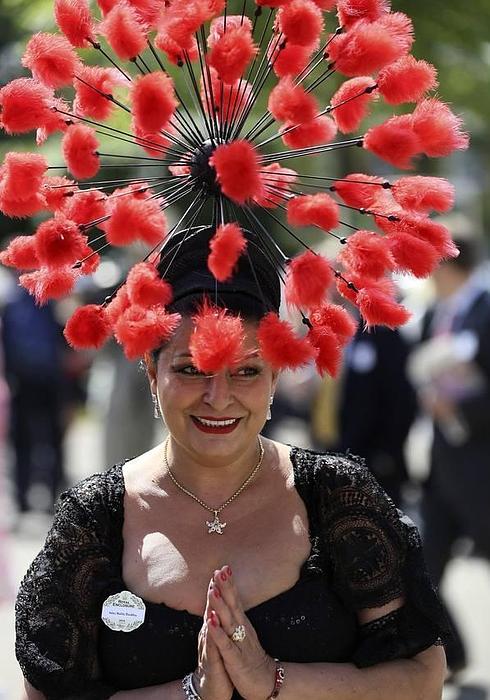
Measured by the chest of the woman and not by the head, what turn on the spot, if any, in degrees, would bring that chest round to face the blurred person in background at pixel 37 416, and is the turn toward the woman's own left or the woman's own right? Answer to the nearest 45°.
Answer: approximately 180°

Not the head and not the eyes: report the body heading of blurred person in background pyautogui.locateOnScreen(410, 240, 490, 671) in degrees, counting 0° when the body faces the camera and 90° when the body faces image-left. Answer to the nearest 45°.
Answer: approximately 45°

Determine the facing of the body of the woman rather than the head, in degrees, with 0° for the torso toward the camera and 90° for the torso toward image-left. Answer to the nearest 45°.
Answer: approximately 0°

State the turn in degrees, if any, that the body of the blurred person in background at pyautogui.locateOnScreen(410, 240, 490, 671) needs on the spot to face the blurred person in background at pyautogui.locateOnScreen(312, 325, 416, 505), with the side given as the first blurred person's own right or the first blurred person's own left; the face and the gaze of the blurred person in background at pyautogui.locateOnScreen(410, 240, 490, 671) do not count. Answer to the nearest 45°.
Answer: approximately 90° to the first blurred person's own right

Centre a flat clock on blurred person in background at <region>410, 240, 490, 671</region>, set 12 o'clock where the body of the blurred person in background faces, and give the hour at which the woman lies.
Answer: The woman is roughly at 11 o'clock from the blurred person in background.

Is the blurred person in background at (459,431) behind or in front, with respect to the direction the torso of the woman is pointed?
behind

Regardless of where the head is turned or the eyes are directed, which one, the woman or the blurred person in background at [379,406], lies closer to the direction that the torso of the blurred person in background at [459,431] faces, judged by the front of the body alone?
the woman

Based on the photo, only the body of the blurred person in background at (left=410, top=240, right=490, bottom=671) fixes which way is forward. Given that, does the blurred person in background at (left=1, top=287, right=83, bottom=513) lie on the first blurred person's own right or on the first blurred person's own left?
on the first blurred person's own right
